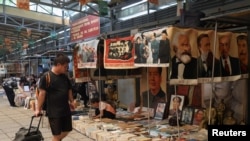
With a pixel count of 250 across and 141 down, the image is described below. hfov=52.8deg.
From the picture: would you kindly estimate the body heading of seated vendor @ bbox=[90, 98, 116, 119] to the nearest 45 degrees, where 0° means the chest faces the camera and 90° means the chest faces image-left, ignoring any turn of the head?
approximately 90°

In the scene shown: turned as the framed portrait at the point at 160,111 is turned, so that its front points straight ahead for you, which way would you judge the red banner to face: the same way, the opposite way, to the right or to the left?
the same way

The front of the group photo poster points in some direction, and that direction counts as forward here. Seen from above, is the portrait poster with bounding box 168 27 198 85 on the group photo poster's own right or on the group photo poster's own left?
on the group photo poster's own left

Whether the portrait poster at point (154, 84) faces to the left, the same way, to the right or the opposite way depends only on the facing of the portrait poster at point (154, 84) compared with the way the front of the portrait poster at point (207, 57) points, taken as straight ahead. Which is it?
the same way

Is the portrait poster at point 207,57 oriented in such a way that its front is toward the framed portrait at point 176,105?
no

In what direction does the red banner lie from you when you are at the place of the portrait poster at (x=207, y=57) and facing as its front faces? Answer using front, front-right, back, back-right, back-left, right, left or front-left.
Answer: back-right

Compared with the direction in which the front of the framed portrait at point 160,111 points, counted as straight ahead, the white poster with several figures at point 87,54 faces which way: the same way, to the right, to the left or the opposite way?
the same way

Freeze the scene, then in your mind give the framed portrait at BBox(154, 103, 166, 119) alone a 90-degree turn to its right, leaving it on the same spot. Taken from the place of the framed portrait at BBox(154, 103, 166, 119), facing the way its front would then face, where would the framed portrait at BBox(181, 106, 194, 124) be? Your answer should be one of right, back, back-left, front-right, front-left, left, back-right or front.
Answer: back

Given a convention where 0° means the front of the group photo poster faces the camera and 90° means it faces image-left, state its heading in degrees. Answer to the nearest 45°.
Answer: approximately 45°

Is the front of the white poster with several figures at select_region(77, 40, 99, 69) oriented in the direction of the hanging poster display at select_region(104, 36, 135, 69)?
no

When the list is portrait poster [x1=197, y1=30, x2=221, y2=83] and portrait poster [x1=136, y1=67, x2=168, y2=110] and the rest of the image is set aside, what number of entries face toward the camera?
2

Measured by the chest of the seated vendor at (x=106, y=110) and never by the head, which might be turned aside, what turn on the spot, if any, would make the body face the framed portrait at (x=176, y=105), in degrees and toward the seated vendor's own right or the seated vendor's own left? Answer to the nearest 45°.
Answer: approximately 135° to the seated vendor's own left
